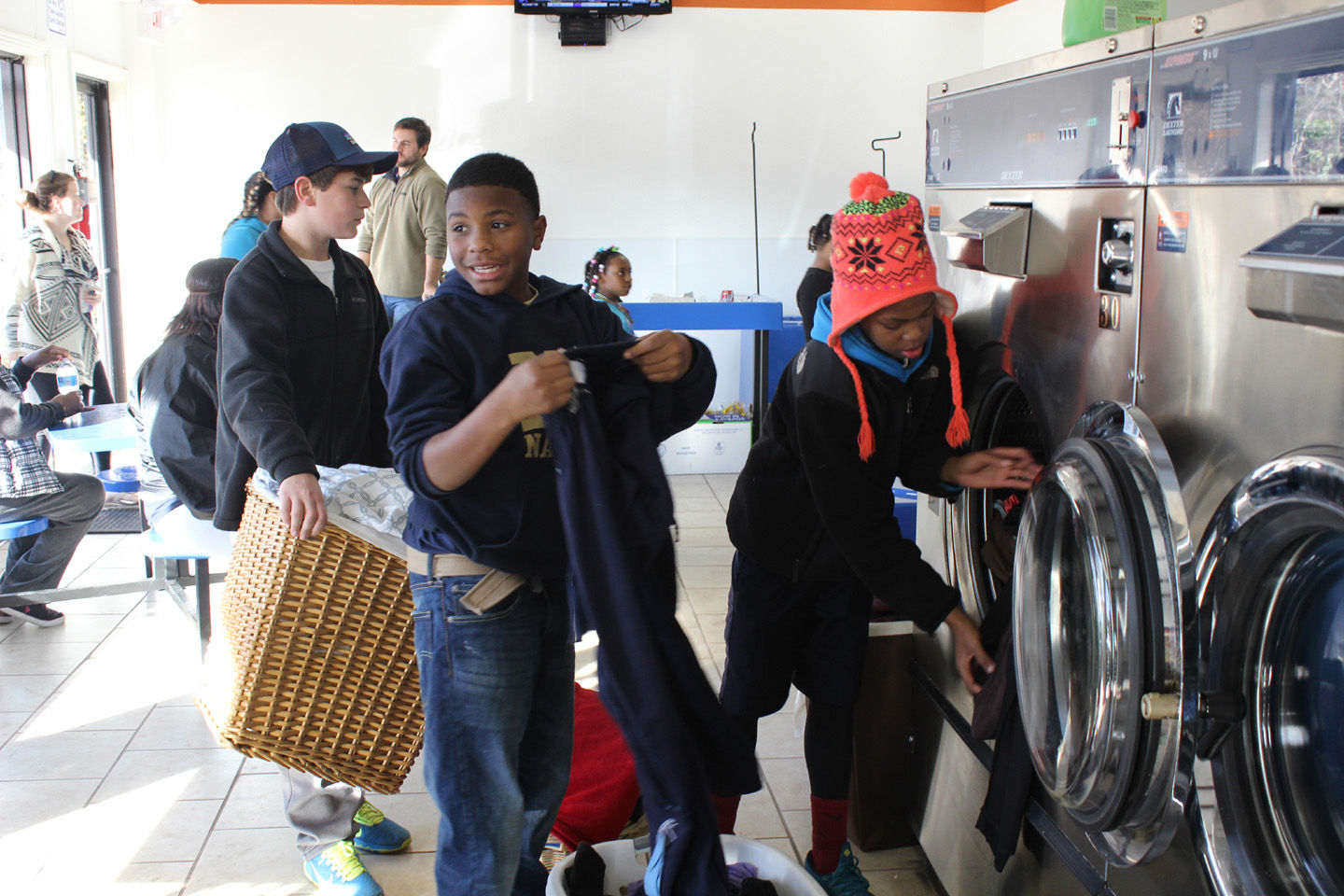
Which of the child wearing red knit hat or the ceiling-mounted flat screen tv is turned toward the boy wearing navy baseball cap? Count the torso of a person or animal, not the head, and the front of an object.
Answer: the ceiling-mounted flat screen tv

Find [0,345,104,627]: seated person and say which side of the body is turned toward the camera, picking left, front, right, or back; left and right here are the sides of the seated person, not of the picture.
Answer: right

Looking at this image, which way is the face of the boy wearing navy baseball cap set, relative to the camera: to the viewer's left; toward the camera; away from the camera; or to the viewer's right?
to the viewer's right

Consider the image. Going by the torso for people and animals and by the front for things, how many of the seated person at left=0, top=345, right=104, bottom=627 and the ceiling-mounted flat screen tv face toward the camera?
1

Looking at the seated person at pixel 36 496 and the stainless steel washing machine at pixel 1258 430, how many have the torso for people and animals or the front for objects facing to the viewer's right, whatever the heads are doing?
1

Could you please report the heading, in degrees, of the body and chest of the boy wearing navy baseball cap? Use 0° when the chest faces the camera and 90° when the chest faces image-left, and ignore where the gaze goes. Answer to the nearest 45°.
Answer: approximately 315°

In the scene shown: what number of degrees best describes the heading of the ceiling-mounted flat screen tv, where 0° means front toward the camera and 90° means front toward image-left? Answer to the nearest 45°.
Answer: approximately 0°

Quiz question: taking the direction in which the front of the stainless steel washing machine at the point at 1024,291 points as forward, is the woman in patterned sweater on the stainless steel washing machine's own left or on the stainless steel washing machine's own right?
on the stainless steel washing machine's own right

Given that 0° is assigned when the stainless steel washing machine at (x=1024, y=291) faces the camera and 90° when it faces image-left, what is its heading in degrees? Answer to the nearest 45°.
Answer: approximately 45°

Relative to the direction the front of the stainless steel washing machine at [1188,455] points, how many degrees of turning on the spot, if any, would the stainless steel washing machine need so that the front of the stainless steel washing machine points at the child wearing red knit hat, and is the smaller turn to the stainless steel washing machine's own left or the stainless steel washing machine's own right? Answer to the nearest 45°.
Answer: approximately 90° to the stainless steel washing machine's own right

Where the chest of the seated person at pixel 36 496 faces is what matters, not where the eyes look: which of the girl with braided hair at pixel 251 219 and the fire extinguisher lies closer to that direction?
the girl with braided hair
